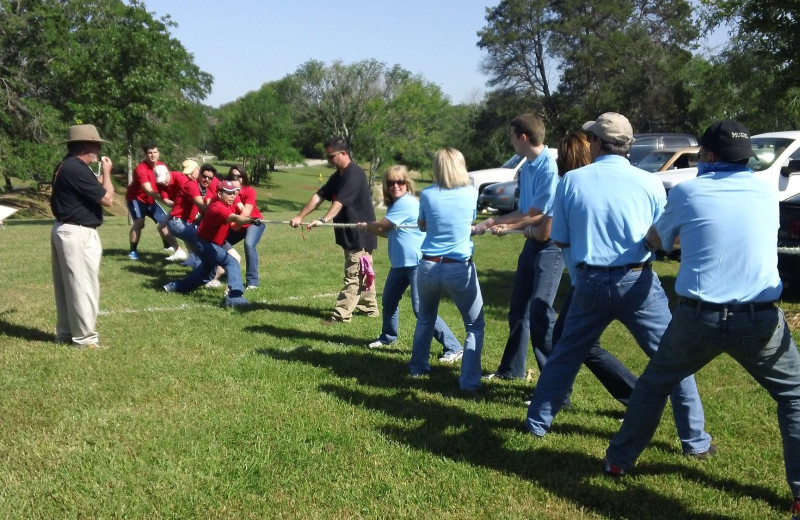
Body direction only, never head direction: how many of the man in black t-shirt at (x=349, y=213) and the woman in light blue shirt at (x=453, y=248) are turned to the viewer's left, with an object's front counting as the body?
1

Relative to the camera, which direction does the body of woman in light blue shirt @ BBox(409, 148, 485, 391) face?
away from the camera

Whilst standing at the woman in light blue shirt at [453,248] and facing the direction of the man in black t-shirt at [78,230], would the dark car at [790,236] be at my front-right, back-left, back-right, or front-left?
back-right

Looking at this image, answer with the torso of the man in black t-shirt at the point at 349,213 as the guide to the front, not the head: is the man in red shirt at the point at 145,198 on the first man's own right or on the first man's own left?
on the first man's own right

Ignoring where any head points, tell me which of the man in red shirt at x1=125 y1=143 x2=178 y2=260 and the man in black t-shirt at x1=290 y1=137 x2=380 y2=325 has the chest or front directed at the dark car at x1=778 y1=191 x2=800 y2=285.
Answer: the man in red shirt

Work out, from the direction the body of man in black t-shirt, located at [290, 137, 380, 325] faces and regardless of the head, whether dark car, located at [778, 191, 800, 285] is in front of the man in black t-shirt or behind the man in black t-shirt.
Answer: behind

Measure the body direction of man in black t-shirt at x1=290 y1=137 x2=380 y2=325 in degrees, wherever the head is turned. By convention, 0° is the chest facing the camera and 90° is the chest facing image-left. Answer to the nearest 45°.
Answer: approximately 90°

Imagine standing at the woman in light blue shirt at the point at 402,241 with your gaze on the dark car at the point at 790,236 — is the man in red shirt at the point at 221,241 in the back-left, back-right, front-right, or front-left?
back-left

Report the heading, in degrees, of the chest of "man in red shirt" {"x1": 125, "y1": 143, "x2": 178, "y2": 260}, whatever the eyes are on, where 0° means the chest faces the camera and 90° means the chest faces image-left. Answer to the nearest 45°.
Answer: approximately 315°

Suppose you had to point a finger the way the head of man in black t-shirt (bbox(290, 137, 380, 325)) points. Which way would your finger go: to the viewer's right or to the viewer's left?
to the viewer's left

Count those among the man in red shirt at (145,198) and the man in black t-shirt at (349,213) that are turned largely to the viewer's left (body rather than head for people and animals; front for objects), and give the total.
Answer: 1

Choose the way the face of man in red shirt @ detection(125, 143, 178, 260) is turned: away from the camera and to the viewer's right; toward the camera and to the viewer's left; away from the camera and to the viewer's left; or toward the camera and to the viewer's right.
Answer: toward the camera and to the viewer's right
